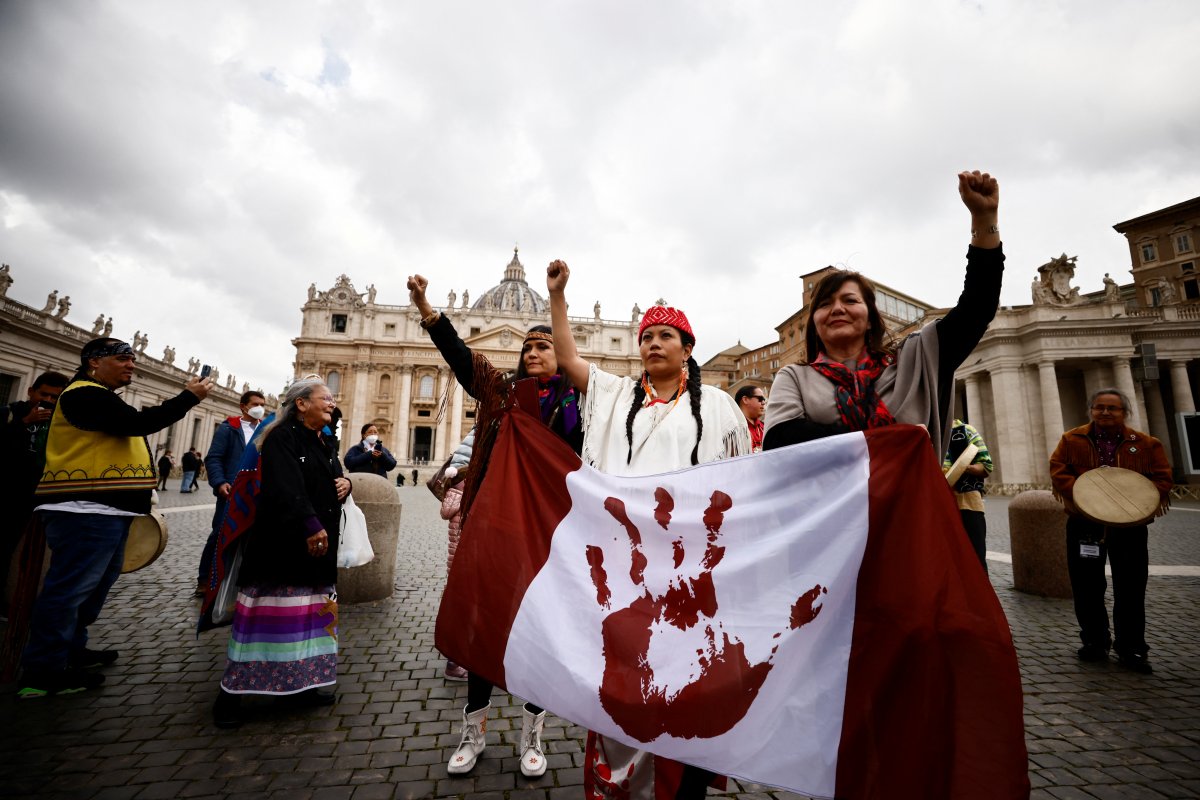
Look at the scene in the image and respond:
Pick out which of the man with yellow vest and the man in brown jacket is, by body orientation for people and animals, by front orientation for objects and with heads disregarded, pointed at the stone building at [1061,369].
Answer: the man with yellow vest

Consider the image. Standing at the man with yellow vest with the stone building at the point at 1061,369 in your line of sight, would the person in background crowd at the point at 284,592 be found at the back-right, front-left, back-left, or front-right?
front-right

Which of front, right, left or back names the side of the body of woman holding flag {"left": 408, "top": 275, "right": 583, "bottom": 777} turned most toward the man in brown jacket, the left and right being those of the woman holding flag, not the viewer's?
left

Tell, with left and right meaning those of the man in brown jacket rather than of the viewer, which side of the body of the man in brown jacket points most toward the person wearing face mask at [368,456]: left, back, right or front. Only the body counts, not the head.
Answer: right

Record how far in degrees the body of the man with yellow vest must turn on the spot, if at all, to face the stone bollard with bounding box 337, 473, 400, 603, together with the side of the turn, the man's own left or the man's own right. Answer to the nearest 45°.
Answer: approximately 45° to the man's own left

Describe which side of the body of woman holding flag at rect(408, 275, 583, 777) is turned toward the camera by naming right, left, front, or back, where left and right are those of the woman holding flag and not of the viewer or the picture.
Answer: front

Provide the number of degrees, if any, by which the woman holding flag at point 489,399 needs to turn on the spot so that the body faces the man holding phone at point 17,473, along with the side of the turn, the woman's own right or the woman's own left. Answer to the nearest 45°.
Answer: approximately 135° to the woman's own right

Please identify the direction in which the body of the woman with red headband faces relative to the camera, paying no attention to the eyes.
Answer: toward the camera

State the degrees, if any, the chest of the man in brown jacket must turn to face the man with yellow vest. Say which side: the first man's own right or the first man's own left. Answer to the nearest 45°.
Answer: approximately 45° to the first man's own right

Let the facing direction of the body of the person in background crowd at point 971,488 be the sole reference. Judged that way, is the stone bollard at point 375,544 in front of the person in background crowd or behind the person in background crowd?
in front

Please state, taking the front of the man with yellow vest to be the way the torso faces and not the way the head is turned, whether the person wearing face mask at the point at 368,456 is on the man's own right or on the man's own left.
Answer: on the man's own left

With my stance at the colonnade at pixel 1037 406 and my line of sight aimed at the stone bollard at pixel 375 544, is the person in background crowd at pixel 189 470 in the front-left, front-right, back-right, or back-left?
front-right

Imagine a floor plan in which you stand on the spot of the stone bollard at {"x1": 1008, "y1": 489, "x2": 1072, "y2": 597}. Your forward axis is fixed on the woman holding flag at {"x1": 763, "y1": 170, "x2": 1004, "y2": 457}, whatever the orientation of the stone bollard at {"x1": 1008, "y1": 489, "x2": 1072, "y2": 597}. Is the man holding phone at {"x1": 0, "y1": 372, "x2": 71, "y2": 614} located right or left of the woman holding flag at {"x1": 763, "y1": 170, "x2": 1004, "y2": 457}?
right

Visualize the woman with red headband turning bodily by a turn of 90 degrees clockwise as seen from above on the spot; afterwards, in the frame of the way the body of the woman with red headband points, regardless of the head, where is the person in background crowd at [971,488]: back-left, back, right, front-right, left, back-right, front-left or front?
back-right

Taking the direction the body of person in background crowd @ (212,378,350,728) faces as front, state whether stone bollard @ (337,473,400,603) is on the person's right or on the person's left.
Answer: on the person's left
